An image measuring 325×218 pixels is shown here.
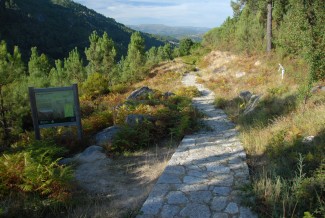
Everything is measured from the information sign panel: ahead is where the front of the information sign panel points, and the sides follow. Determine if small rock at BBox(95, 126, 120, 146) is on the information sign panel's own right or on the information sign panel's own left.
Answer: on the information sign panel's own left

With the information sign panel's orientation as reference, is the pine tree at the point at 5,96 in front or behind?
behind

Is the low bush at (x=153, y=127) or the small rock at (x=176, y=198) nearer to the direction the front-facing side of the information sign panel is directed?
the small rock

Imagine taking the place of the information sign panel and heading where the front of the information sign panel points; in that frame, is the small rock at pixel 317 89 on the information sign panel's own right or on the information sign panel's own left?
on the information sign panel's own left

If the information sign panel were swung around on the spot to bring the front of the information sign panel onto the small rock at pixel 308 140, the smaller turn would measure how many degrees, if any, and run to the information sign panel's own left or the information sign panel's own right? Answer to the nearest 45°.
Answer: approximately 45° to the information sign panel's own left

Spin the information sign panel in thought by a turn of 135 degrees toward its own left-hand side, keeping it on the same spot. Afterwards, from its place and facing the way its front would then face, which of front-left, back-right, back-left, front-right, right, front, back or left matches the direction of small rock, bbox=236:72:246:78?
front

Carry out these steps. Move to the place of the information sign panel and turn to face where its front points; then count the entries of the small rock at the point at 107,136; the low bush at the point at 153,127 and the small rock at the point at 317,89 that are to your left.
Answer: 3

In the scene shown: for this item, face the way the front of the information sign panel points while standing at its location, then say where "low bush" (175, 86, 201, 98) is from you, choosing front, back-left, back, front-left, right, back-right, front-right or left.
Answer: back-left

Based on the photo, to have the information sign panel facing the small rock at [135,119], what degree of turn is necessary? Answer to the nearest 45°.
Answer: approximately 90° to its left

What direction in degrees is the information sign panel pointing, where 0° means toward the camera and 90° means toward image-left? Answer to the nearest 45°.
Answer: approximately 0°

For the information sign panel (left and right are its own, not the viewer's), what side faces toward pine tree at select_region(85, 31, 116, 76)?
back

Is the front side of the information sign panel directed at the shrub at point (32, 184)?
yes

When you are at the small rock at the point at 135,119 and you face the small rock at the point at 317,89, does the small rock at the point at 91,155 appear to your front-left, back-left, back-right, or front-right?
back-right
